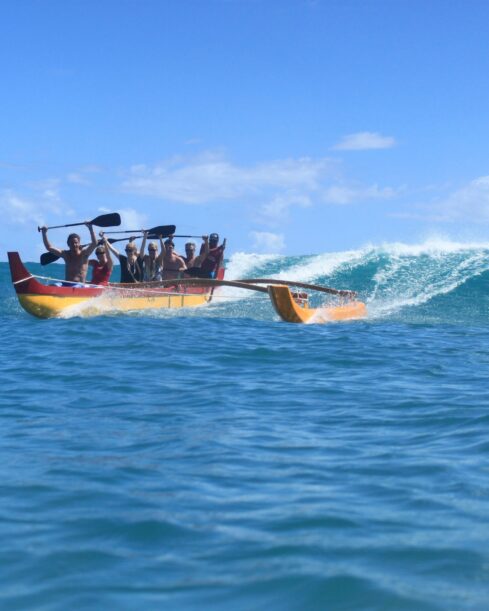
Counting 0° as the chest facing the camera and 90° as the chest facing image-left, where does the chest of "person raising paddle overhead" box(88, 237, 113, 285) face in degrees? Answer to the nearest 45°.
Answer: approximately 45°

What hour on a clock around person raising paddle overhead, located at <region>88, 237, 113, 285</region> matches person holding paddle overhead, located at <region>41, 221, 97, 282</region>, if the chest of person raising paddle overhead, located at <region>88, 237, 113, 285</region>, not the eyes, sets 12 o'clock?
person holding paddle overhead, located at <region>41, 221, 97, 282</region> is roughly at 1 o'clock from person raising paddle overhead, located at <region>88, 237, 113, 285</region>.

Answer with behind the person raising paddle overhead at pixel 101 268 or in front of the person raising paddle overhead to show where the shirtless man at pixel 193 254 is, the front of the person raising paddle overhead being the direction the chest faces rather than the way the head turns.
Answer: behind

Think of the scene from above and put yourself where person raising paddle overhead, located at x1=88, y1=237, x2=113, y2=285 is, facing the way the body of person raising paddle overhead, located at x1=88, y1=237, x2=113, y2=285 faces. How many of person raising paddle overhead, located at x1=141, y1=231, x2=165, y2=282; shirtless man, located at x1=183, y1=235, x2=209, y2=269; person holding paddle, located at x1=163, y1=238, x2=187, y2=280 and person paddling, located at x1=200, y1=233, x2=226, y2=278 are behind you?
4

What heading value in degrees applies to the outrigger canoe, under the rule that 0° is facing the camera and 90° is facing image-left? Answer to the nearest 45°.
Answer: approximately 45°
